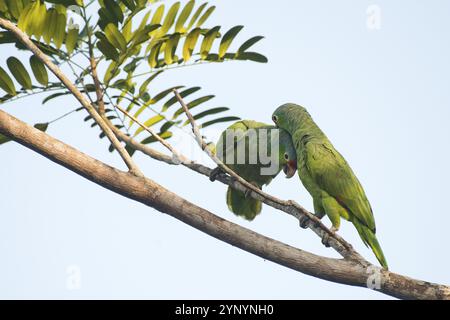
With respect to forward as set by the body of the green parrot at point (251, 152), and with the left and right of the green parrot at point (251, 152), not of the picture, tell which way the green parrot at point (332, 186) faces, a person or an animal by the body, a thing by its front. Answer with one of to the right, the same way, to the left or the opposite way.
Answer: the opposite way

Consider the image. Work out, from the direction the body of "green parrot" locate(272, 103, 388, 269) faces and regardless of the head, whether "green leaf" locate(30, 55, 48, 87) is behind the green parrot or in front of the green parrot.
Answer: in front

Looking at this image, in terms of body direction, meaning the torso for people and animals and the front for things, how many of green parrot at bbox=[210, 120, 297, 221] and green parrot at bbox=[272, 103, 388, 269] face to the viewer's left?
1

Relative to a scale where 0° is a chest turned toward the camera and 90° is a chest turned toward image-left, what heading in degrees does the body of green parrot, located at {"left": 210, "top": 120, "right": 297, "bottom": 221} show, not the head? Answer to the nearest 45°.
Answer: approximately 270°

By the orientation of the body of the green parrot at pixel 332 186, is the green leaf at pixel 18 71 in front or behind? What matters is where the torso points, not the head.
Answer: in front

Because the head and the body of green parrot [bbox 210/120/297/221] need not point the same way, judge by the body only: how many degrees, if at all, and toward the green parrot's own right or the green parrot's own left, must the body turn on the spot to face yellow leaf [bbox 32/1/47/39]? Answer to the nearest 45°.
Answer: approximately 135° to the green parrot's own right

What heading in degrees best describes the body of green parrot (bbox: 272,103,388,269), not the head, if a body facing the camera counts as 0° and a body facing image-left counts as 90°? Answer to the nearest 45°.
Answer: approximately 90°
